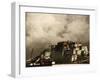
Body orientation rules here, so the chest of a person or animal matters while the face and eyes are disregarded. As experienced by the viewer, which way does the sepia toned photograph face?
facing the viewer and to the right of the viewer
